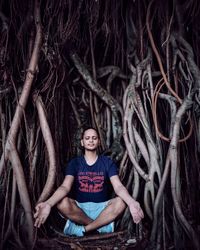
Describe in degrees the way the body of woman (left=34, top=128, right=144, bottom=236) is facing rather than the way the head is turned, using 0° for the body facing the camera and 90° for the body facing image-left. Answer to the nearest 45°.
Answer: approximately 0°
